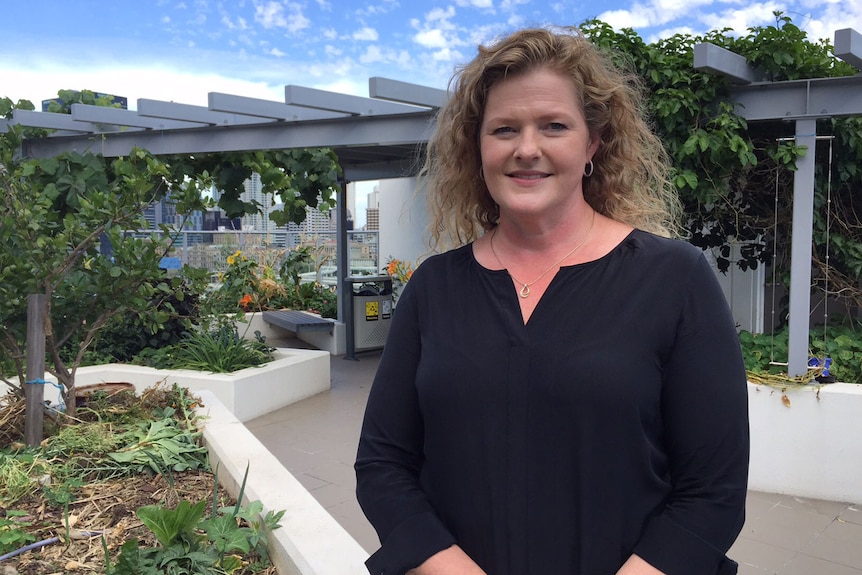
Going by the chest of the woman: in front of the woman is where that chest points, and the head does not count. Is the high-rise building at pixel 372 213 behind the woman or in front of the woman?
behind

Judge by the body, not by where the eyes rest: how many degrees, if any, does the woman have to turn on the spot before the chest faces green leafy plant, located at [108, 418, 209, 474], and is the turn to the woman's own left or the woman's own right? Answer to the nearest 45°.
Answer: approximately 135° to the woman's own right

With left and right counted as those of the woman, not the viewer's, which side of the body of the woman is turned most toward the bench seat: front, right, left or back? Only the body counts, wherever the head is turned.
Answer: back

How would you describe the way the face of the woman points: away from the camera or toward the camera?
toward the camera

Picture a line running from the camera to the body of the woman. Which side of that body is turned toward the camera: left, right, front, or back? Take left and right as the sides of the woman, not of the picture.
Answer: front

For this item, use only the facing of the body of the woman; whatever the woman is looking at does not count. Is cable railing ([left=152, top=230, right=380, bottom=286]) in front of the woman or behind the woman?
behind

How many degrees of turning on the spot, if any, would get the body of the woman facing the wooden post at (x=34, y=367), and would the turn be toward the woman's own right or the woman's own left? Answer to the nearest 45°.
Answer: approximately 135° to the woman's own right

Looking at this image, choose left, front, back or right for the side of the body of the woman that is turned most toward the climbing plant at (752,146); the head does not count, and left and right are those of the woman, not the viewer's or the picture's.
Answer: back
